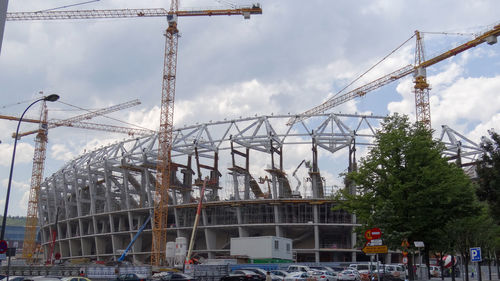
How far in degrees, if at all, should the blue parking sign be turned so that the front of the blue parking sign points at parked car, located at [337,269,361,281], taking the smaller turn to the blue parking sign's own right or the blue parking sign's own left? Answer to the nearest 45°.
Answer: approximately 135° to the blue parking sign's own right

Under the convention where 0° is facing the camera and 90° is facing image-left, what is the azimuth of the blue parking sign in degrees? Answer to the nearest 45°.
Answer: approximately 0°

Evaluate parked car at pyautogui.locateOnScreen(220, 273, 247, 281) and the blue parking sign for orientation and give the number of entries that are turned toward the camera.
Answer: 1

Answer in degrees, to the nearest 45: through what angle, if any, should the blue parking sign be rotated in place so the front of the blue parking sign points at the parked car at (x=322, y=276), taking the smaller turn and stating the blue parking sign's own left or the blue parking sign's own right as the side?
approximately 135° to the blue parking sign's own right

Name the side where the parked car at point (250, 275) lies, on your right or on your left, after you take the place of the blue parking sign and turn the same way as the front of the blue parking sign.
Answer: on your right

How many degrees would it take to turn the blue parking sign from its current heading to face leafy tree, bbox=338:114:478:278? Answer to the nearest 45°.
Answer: approximately 135° to its right
